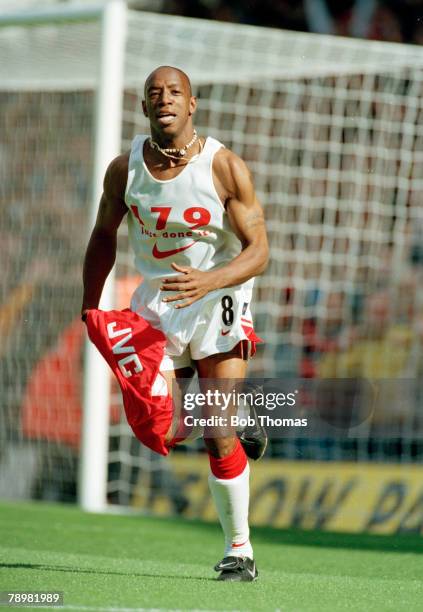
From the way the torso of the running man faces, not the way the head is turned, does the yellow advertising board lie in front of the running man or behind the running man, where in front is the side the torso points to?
behind

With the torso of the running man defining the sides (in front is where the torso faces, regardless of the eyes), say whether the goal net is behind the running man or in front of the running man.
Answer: behind

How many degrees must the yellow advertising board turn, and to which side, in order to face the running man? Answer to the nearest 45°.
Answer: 0° — it already faces them

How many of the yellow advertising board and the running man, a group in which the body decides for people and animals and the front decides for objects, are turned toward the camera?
2

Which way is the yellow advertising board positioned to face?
toward the camera
